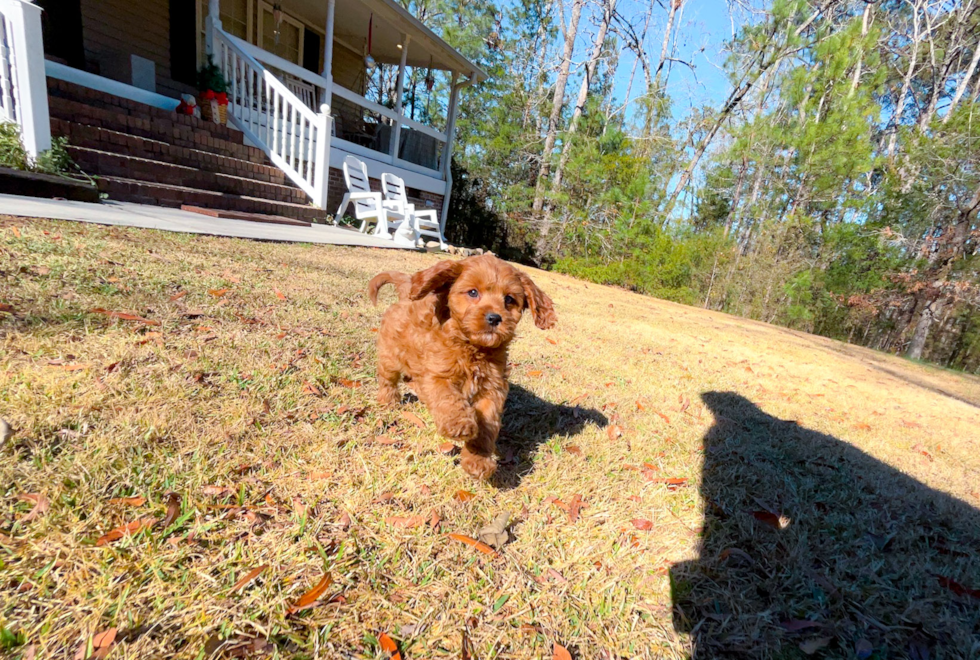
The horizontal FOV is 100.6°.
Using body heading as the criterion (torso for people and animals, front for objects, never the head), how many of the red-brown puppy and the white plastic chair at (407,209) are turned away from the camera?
0

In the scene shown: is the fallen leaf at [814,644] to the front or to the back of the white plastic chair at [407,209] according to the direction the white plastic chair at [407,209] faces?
to the front

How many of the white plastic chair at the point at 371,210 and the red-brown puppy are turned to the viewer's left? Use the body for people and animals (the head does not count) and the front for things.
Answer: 0

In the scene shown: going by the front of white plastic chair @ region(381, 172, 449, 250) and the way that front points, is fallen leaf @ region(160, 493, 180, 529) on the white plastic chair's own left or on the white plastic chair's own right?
on the white plastic chair's own right

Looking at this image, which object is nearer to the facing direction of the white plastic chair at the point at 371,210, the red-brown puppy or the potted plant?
the red-brown puppy

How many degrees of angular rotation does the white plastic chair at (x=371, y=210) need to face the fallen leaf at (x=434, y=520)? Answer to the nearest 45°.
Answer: approximately 45° to its right

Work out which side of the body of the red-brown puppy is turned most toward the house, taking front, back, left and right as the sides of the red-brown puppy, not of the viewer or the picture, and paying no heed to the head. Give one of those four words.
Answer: back

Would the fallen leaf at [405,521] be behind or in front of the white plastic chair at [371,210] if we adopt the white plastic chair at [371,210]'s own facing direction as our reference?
in front

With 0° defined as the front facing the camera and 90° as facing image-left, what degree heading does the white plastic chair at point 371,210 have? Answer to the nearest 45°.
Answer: approximately 315°

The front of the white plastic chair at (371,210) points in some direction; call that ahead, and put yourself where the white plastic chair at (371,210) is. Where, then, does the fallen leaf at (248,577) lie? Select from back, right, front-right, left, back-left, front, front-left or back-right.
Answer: front-right

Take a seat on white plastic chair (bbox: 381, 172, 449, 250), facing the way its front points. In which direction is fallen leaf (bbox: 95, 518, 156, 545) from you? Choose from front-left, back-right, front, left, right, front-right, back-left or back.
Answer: front-right

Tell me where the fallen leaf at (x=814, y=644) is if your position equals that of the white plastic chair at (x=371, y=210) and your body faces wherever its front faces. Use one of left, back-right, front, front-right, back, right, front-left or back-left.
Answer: front-right

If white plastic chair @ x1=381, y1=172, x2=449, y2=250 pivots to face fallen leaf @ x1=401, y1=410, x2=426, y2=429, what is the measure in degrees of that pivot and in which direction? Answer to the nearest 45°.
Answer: approximately 45° to its right

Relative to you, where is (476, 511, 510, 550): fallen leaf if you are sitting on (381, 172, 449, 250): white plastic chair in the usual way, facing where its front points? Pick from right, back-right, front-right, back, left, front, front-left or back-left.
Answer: front-right
